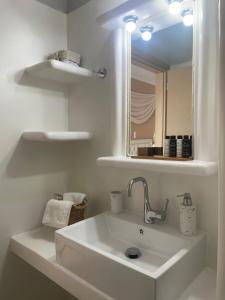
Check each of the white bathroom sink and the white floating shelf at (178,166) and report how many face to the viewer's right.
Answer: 0

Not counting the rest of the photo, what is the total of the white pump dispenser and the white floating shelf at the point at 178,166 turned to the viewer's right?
0

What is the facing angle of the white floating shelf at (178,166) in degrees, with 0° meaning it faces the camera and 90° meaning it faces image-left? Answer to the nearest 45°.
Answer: approximately 45°

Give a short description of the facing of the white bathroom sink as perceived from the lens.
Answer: facing the viewer and to the left of the viewer

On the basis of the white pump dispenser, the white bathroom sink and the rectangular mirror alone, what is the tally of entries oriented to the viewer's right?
0
